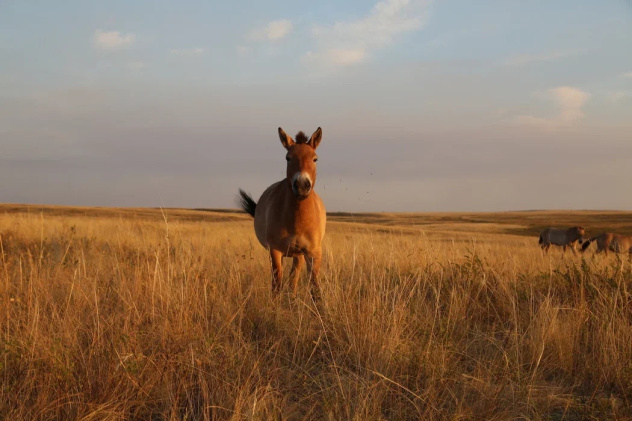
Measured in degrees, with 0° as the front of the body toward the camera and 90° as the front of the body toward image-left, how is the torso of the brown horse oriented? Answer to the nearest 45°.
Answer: approximately 0°

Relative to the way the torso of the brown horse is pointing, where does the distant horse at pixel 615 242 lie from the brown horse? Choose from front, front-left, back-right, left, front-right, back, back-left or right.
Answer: back-left

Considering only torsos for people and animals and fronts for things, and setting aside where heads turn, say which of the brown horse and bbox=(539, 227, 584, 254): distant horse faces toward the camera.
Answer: the brown horse

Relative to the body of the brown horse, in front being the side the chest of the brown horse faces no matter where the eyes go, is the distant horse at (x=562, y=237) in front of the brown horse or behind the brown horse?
behind
